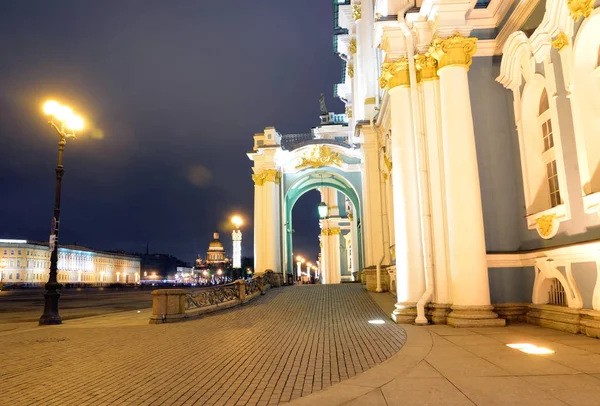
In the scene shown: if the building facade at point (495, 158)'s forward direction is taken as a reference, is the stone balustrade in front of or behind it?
in front

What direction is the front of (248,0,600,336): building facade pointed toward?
to the viewer's left

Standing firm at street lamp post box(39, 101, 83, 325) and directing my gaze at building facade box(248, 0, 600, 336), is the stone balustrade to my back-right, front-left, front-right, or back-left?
front-left

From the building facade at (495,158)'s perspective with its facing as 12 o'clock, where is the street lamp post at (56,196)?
The street lamp post is roughly at 12 o'clock from the building facade.

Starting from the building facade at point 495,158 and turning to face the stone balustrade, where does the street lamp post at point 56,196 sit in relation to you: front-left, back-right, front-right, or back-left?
front-left

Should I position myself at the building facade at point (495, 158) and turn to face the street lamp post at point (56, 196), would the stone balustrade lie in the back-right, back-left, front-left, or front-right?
front-right
